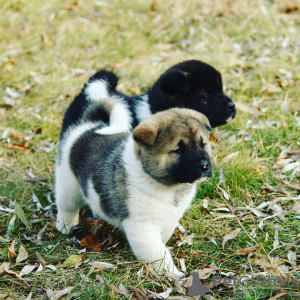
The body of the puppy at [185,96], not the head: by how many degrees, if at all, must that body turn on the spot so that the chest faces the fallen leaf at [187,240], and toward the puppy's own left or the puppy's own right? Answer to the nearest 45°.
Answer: approximately 90° to the puppy's own right

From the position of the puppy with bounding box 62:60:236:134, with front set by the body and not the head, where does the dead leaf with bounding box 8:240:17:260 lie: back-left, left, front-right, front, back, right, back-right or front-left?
back-right

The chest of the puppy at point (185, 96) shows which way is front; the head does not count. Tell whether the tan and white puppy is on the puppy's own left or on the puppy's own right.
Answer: on the puppy's own right

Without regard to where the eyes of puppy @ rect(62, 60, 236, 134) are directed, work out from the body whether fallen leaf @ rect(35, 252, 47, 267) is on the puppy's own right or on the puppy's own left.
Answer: on the puppy's own right

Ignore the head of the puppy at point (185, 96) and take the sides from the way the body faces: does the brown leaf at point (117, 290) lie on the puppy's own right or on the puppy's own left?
on the puppy's own right

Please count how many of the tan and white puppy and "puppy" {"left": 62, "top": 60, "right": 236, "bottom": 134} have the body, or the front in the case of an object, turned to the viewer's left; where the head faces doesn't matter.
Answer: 0

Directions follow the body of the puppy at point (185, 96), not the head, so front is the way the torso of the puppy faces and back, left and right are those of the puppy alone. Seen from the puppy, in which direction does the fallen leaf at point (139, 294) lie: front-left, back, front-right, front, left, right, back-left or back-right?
right

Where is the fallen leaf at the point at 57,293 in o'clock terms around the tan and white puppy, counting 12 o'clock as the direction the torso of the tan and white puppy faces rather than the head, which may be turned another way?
The fallen leaf is roughly at 3 o'clock from the tan and white puppy.

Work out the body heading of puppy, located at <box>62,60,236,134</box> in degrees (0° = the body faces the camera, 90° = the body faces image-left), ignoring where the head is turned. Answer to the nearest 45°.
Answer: approximately 270°

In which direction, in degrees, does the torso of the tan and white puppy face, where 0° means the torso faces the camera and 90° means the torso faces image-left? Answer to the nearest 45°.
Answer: approximately 315°
